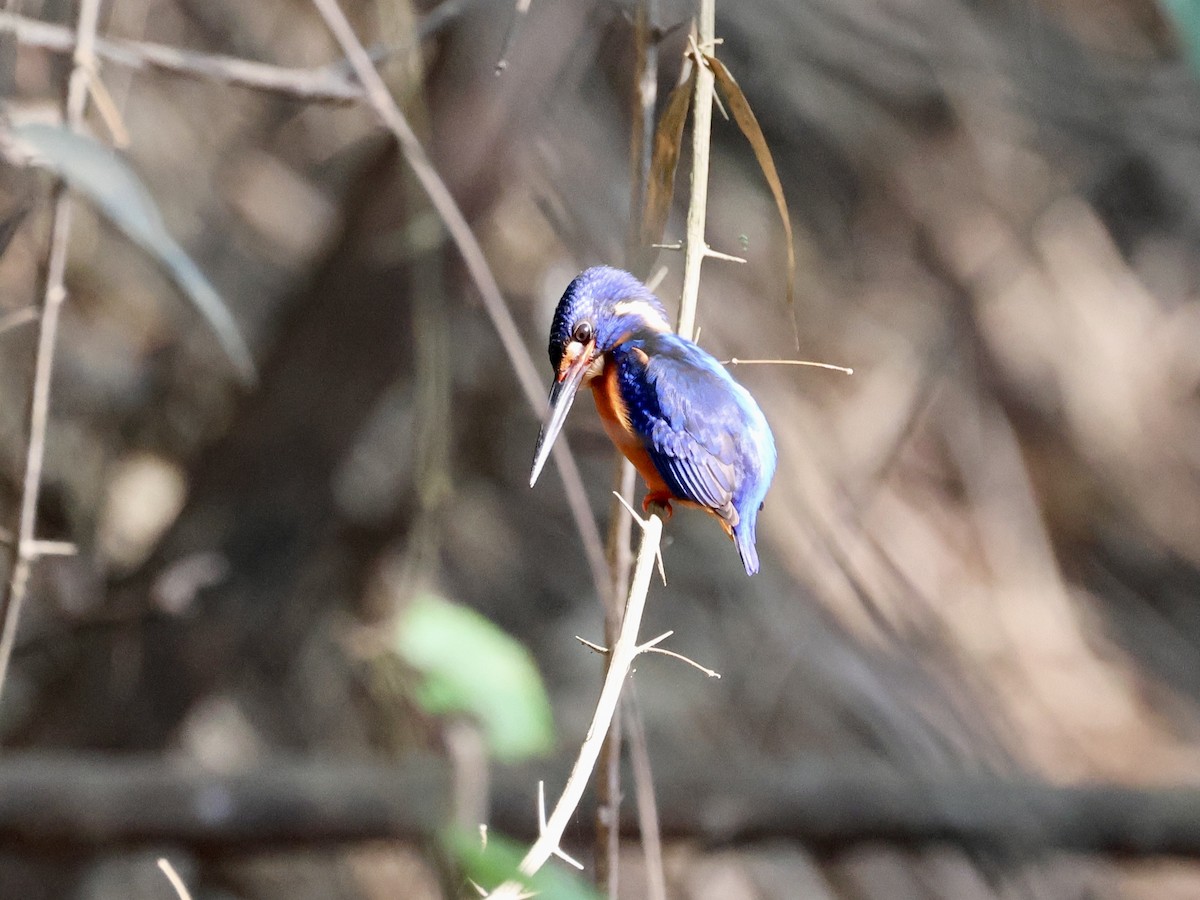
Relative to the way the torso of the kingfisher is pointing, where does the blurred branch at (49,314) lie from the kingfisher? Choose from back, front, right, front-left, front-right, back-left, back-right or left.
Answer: front-right

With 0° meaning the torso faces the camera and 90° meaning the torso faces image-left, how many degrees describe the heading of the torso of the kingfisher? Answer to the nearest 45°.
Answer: approximately 90°
